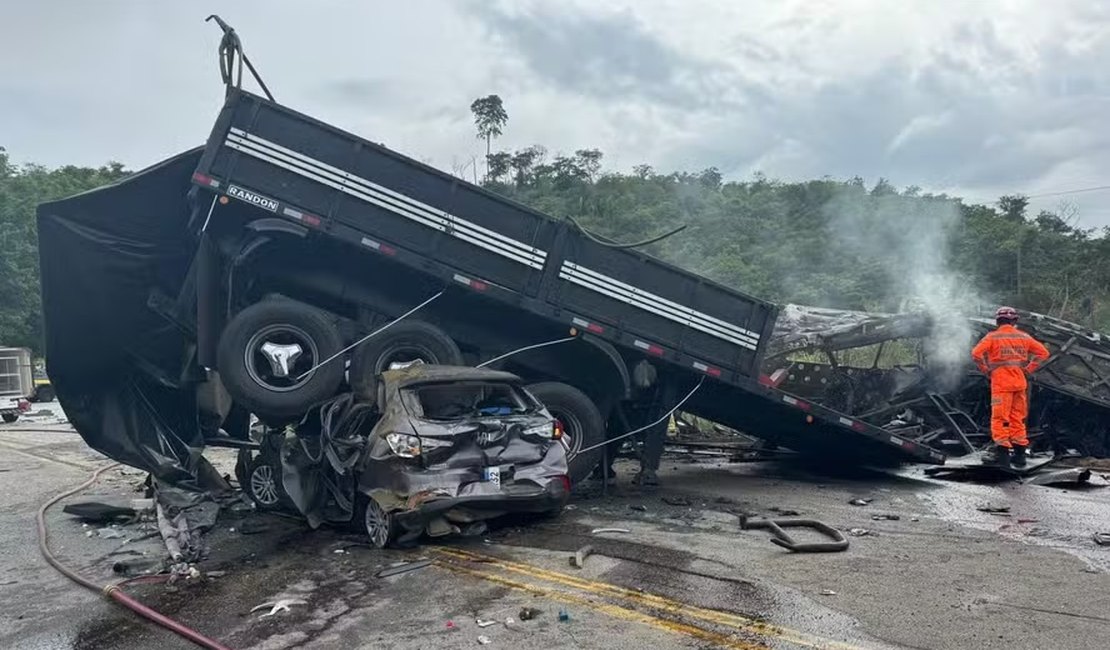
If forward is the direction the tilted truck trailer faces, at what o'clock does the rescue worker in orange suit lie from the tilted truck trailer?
The rescue worker in orange suit is roughly at 12 o'clock from the tilted truck trailer.

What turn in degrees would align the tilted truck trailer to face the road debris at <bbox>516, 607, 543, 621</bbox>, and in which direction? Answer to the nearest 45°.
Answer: approximately 45° to its right

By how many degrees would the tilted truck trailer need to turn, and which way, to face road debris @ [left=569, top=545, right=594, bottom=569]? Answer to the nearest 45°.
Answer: approximately 45° to its right

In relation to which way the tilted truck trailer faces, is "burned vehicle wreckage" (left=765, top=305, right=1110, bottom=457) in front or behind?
in front

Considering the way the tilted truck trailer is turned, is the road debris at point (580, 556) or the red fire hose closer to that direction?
the road debris

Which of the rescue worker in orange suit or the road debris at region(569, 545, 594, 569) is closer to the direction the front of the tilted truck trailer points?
the rescue worker in orange suit

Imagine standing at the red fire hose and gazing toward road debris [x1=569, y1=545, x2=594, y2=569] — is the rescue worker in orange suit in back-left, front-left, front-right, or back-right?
front-left

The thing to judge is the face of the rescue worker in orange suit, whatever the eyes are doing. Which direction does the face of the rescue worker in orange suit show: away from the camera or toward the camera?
away from the camera

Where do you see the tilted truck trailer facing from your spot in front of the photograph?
facing to the right of the viewer

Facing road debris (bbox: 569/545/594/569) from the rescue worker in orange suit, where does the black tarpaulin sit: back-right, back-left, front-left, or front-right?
front-right

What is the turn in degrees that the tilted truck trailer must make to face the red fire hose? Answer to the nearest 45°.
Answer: approximately 90° to its right
